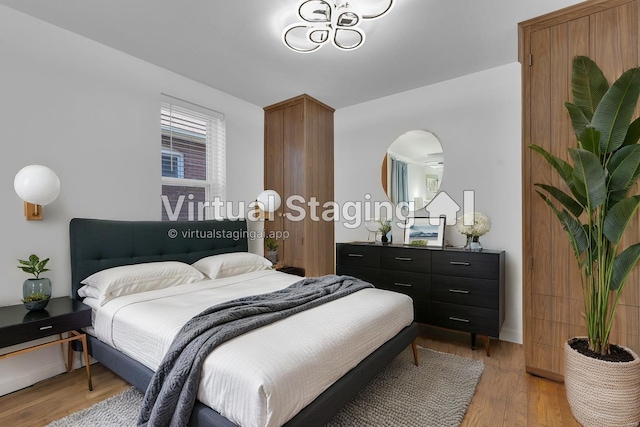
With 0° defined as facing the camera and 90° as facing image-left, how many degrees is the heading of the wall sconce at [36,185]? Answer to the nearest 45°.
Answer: approximately 315°

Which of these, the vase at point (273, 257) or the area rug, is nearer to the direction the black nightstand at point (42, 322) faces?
the area rug

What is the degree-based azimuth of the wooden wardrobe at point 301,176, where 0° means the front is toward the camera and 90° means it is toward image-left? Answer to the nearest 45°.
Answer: approximately 45°

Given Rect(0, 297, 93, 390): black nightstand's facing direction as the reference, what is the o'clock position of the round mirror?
The round mirror is roughly at 11 o'clock from the black nightstand.

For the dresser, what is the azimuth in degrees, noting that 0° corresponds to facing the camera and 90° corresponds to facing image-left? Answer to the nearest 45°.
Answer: approximately 45°
